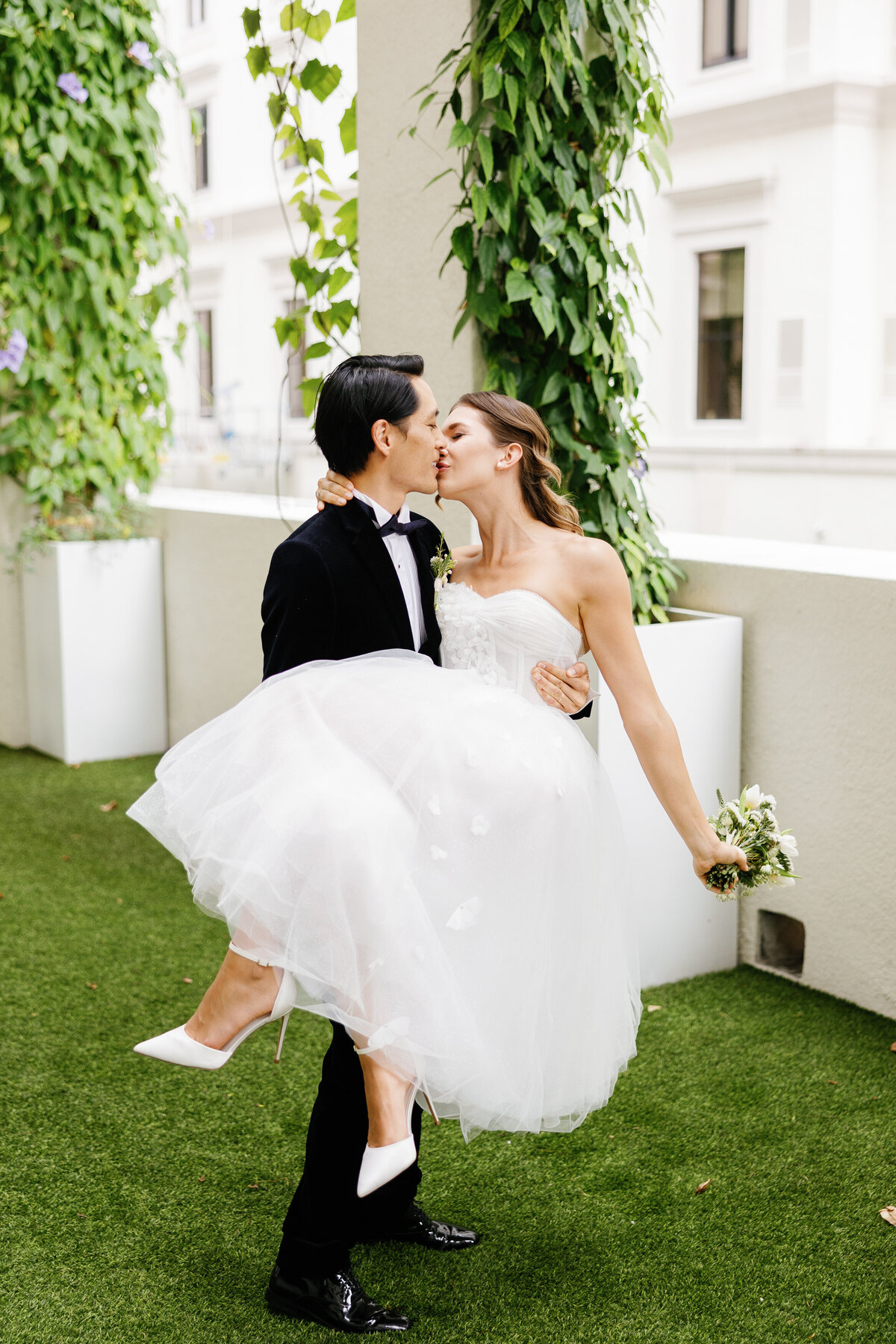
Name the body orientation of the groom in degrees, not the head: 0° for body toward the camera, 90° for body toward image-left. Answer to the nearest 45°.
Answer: approximately 315°

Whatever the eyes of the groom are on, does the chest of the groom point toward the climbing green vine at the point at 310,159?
no

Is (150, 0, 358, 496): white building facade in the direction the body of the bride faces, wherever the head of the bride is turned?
no

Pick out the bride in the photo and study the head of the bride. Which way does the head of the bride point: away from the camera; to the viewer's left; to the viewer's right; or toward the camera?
to the viewer's left

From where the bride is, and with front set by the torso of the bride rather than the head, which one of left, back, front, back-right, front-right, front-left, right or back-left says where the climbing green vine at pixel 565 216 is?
back-right

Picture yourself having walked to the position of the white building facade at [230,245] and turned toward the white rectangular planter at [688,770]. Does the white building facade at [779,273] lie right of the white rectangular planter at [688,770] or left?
left

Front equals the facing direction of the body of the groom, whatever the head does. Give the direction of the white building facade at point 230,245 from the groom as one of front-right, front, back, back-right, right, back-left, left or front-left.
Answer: back-left

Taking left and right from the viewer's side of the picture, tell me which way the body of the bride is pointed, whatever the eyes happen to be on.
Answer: facing the viewer and to the left of the viewer

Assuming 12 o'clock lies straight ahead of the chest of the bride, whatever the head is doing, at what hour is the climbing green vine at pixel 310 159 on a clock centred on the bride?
The climbing green vine is roughly at 4 o'clock from the bride.

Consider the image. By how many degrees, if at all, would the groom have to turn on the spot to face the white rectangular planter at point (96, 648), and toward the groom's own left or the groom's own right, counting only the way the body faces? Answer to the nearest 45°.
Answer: approximately 135° to the groom's own left

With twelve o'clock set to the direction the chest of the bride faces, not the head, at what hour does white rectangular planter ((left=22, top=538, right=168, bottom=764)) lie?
The white rectangular planter is roughly at 4 o'clock from the bride.

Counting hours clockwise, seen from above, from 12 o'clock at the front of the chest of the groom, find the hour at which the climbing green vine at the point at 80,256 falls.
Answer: The climbing green vine is roughly at 7 o'clock from the groom.

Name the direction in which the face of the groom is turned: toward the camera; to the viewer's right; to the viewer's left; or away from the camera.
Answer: to the viewer's right

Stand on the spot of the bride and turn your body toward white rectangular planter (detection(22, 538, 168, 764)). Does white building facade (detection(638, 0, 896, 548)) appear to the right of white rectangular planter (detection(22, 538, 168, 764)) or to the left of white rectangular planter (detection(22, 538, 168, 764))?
right
